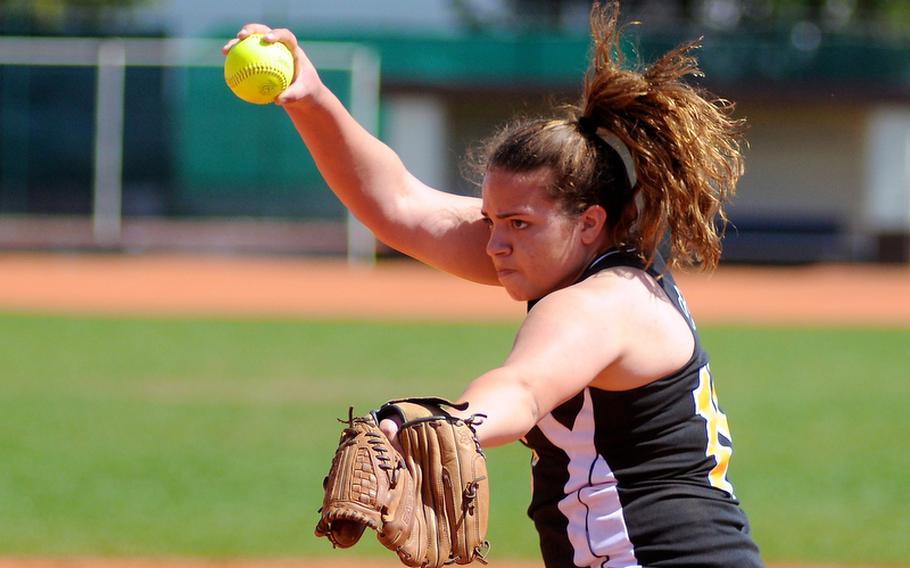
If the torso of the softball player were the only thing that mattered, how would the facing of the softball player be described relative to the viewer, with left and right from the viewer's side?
facing to the left of the viewer

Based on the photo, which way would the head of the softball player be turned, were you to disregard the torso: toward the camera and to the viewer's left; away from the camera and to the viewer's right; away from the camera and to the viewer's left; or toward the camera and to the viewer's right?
toward the camera and to the viewer's left
